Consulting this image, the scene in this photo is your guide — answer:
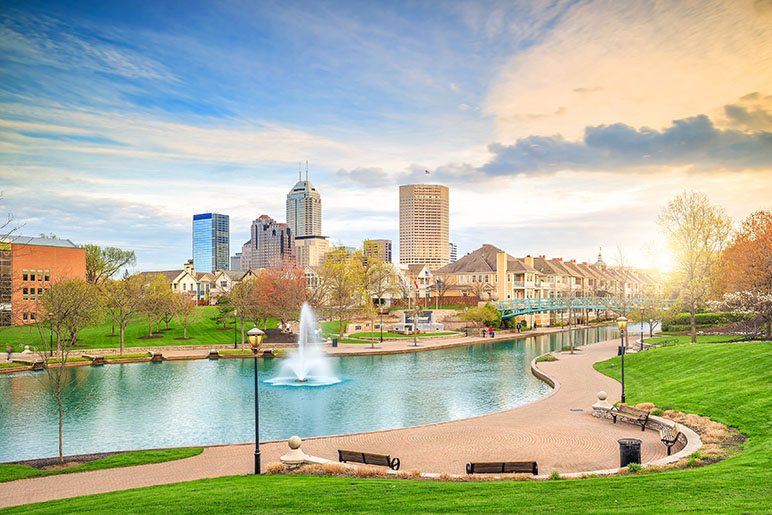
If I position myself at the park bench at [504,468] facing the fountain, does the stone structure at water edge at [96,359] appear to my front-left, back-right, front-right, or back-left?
front-left

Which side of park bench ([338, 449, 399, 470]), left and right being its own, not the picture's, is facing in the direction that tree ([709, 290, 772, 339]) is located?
front

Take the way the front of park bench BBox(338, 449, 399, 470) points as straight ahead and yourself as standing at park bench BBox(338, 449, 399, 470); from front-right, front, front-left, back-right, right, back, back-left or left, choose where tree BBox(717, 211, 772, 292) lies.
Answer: front

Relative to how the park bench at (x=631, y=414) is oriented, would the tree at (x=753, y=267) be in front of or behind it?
behind

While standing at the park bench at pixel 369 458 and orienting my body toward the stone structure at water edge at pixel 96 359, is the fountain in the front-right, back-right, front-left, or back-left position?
front-right

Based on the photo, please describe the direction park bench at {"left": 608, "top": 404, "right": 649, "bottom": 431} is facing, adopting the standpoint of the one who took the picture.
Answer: facing the viewer and to the left of the viewer

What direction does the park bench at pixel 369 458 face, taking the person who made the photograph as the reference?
facing away from the viewer and to the right of the viewer

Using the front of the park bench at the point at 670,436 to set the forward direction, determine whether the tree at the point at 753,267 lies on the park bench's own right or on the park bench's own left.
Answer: on the park bench's own right

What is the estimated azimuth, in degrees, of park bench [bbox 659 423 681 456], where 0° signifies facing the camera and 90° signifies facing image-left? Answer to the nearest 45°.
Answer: approximately 90°

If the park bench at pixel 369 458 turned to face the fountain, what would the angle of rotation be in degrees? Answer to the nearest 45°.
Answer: approximately 45° to its left

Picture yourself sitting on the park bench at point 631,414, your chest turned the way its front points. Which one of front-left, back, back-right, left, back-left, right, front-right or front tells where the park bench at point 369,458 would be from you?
front

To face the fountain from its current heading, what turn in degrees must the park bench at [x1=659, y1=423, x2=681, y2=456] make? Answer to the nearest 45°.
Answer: approximately 45° to its right

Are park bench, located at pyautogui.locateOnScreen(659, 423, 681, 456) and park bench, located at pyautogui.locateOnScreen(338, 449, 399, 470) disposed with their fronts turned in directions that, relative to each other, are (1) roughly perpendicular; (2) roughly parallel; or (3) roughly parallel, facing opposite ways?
roughly perpendicular
